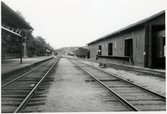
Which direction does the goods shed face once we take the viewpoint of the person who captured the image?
facing the viewer and to the left of the viewer

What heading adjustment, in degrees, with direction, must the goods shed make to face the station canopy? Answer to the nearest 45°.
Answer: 0° — it already faces it
